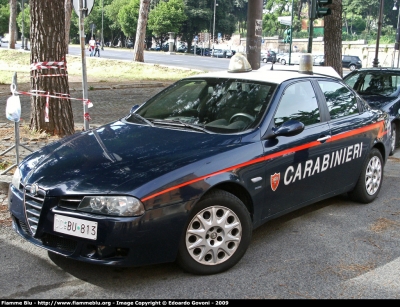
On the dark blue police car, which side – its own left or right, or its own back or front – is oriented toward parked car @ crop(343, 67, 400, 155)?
back

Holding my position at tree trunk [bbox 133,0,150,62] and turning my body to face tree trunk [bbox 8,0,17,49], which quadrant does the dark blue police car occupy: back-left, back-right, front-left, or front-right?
back-left

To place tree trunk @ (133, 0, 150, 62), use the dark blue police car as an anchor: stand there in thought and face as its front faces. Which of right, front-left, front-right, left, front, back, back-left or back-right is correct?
back-right

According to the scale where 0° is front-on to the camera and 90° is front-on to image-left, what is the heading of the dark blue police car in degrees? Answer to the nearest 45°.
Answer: approximately 45°

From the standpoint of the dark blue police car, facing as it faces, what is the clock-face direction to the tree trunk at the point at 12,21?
The tree trunk is roughly at 4 o'clock from the dark blue police car.
